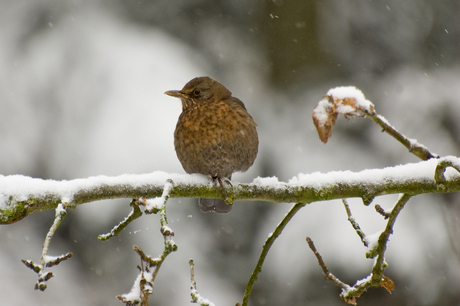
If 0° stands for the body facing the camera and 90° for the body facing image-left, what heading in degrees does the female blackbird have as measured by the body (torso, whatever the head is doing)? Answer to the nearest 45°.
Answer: approximately 45°

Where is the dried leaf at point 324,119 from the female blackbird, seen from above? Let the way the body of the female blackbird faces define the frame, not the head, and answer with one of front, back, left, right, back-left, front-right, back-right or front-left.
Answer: front-left
